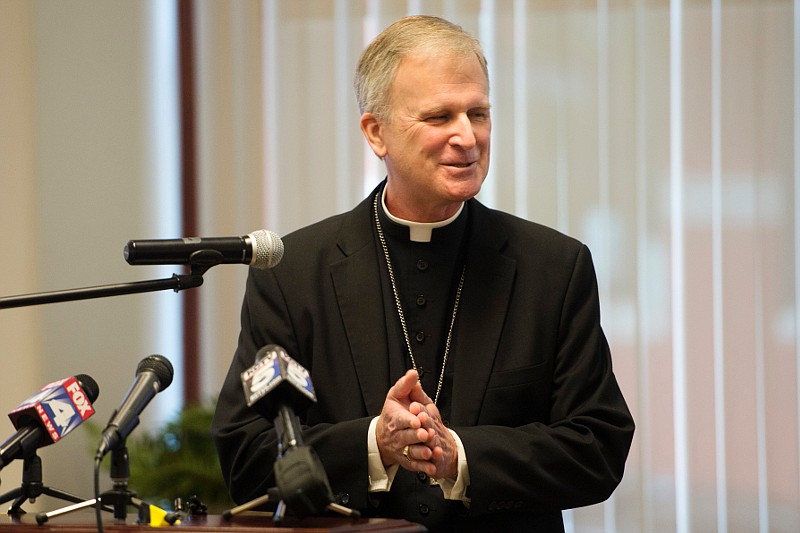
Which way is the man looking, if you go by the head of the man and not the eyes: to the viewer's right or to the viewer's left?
to the viewer's right

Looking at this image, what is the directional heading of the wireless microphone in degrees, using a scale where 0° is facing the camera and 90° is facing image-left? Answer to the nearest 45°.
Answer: approximately 270°

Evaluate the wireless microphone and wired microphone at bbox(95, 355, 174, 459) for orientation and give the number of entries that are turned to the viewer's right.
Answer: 2

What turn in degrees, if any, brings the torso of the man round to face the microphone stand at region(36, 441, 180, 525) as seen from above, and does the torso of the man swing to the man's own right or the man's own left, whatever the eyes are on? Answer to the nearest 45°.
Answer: approximately 45° to the man's own right

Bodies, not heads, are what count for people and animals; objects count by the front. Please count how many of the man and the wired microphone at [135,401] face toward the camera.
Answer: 1

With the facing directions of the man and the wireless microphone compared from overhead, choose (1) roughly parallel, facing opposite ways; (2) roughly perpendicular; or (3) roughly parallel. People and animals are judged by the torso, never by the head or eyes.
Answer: roughly perpendicular

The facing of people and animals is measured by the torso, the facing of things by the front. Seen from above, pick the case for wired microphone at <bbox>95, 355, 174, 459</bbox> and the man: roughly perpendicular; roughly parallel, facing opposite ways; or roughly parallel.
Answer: roughly perpendicular

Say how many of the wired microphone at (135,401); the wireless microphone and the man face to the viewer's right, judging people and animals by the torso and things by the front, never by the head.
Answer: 2

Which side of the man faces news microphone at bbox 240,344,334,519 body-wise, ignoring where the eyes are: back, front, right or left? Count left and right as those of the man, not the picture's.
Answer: front

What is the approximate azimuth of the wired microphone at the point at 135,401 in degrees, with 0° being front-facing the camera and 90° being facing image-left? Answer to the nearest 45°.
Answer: approximately 270°

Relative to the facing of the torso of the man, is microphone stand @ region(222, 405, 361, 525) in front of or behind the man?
in front
